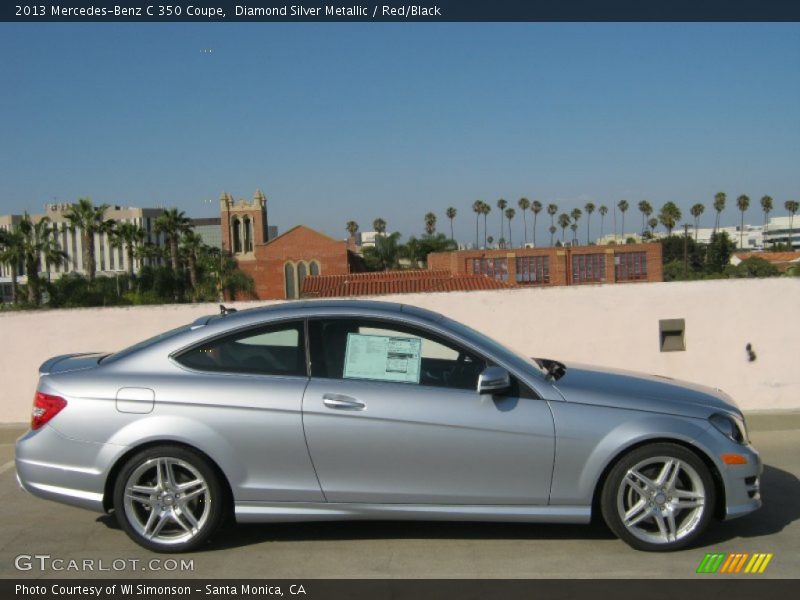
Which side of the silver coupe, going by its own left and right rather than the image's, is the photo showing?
right
